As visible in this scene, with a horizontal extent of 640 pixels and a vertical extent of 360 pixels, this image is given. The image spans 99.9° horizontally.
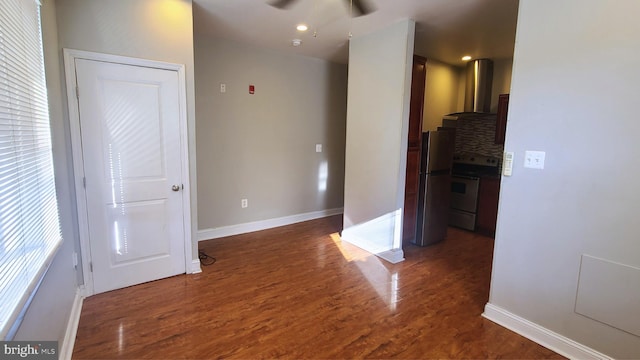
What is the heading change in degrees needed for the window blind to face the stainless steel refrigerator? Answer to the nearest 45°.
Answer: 0° — it already faces it

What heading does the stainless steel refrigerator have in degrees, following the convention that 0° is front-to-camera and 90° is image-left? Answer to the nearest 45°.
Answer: approximately 315°

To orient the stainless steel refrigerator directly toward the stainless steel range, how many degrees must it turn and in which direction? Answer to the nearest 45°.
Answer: approximately 90° to its left

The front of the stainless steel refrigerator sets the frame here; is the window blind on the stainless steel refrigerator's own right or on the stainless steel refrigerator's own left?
on the stainless steel refrigerator's own right

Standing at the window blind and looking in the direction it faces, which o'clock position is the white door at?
The white door is roughly at 10 o'clock from the window blind.

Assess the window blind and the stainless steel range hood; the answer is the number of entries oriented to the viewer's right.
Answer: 1

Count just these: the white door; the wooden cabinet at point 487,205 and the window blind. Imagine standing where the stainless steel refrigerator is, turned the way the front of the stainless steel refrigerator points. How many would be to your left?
1

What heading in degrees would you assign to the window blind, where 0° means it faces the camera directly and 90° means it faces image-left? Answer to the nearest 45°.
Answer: approximately 270°
